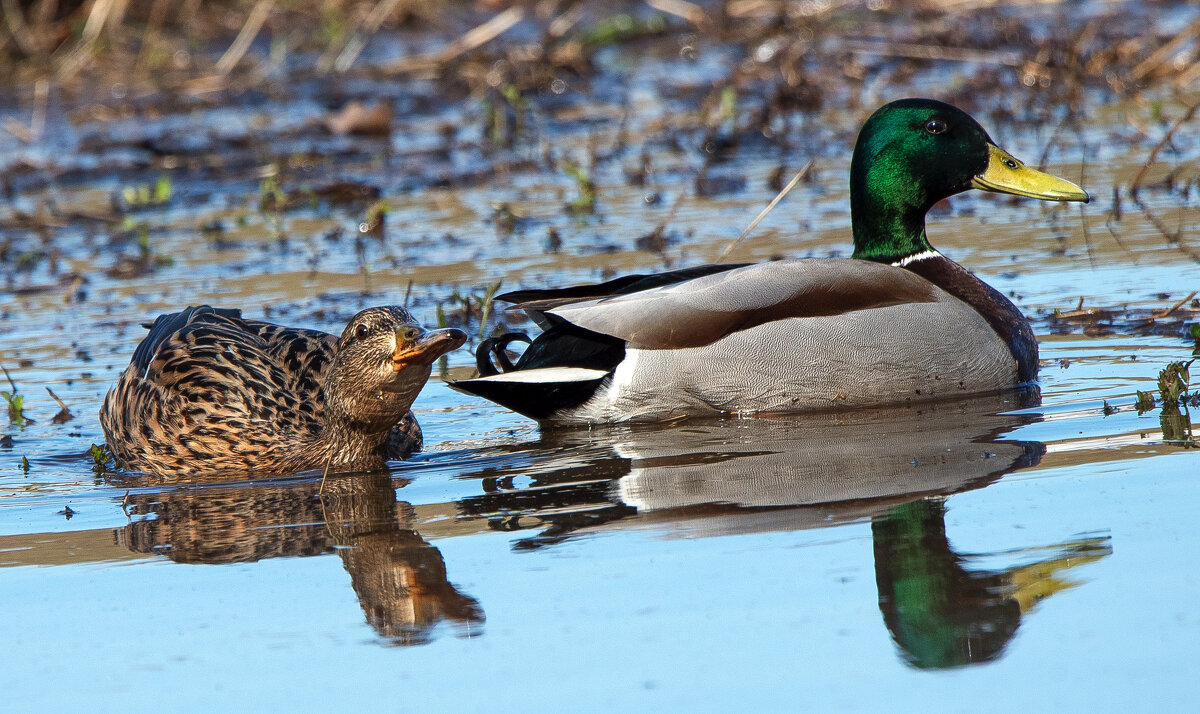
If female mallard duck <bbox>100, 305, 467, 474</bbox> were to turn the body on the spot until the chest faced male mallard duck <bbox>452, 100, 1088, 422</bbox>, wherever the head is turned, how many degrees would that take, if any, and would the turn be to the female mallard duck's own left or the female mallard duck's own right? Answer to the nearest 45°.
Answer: approximately 45° to the female mallard duck's own left

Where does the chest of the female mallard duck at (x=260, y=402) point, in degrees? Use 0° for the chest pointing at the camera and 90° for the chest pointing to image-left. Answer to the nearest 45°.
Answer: approximately 315°

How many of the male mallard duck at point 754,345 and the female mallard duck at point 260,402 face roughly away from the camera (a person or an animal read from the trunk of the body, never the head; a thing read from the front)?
0

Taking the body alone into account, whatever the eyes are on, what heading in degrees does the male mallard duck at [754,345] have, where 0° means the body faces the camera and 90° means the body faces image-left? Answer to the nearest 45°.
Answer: approximately 270°

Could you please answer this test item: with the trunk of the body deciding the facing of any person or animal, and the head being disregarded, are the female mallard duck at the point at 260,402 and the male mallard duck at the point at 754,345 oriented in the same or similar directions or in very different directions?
same or similar directions

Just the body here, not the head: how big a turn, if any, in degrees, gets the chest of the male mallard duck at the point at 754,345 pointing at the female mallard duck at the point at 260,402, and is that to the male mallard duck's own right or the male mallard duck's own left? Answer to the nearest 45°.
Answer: approximately 180°
